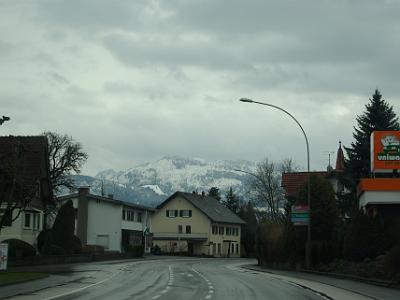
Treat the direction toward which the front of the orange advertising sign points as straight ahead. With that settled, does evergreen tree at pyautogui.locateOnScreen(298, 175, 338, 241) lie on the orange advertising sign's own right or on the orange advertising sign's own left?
on the orange advertising sign's own right

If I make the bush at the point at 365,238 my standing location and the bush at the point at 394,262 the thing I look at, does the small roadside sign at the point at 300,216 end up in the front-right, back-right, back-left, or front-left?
back-right

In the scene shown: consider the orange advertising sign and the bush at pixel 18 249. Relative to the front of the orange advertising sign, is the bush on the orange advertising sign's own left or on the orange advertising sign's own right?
on the orange advertising sign's own right

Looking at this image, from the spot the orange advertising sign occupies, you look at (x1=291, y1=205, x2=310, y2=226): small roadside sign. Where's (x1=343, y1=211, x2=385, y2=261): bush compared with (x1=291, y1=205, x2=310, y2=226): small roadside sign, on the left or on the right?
left

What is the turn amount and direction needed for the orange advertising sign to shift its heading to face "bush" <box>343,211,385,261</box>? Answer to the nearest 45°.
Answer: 0° — it already faces it

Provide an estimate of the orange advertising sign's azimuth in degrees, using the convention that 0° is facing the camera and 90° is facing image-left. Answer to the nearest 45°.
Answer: approximately 0°

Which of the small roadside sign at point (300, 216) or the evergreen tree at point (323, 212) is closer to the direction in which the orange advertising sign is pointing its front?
the small roadside sign
